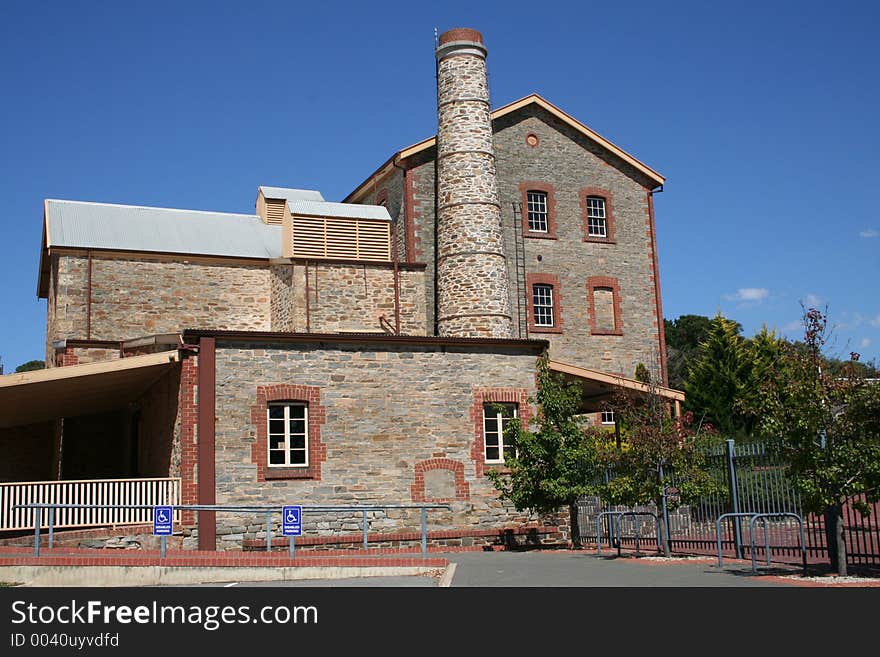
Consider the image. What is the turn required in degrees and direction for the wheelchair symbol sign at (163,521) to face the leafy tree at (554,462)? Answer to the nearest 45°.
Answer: approximately 90° to its left

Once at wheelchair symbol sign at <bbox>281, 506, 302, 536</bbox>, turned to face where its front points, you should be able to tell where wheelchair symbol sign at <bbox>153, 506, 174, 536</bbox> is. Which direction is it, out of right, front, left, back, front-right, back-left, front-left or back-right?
right

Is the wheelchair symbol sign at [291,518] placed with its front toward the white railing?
no

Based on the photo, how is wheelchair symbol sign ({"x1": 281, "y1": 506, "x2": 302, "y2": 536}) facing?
toward the camera

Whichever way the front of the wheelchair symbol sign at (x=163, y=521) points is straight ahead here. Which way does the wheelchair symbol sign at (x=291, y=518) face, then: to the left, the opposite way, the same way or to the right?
the same way

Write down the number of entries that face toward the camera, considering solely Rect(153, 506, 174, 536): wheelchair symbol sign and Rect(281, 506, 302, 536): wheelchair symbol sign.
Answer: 2

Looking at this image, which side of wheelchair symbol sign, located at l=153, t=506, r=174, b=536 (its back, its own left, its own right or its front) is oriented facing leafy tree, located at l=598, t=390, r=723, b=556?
left

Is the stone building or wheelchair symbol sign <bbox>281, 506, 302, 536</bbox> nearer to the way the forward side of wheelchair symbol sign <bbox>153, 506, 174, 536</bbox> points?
the wheelchair symbol sign

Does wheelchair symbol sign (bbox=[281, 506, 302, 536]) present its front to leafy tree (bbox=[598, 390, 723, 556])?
no

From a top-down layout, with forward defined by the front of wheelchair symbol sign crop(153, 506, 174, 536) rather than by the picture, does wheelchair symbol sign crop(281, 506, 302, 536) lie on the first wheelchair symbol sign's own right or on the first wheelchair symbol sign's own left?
on the first wheelchair symbol sign's own left

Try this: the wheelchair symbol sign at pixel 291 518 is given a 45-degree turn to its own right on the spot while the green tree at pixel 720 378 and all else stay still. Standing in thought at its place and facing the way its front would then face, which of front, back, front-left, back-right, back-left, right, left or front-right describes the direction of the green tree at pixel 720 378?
back

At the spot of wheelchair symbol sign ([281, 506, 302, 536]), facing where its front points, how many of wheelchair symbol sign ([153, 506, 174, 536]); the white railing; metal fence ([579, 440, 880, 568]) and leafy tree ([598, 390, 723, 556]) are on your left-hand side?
2

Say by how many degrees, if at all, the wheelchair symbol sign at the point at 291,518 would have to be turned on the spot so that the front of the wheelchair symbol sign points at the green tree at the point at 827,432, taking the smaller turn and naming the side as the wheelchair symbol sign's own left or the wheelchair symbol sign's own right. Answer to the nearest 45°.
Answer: approximately 45° to the wheelchair symbol sign's own left

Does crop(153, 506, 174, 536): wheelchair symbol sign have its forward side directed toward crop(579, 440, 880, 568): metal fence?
no

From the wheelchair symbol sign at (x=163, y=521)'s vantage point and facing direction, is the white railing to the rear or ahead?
to the rear

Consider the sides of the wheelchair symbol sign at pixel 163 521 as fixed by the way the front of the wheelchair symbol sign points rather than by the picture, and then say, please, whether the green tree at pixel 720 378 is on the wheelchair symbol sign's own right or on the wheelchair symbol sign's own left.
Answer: on the wheelchair symbol sign's own left
